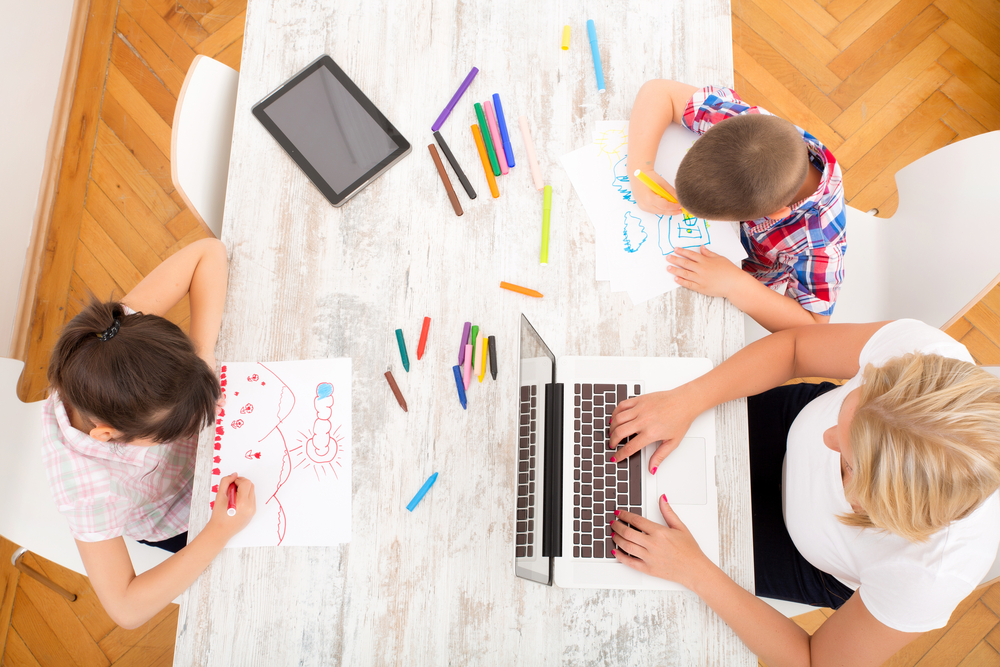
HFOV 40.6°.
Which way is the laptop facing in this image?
to the viewer's right

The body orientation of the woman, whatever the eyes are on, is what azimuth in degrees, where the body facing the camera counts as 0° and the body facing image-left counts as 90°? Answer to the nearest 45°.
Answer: approximately 90°

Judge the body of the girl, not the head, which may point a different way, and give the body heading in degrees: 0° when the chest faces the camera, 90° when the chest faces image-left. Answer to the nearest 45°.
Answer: approximately 270°

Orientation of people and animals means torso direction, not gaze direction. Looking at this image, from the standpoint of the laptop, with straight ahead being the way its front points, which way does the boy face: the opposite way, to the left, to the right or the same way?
the opposite way

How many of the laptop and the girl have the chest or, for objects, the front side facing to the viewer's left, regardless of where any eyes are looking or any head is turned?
0

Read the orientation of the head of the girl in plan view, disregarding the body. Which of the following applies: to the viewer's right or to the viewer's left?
to the viewer's right

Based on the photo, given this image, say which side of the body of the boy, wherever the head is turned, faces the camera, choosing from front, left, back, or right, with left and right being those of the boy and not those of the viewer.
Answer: left
